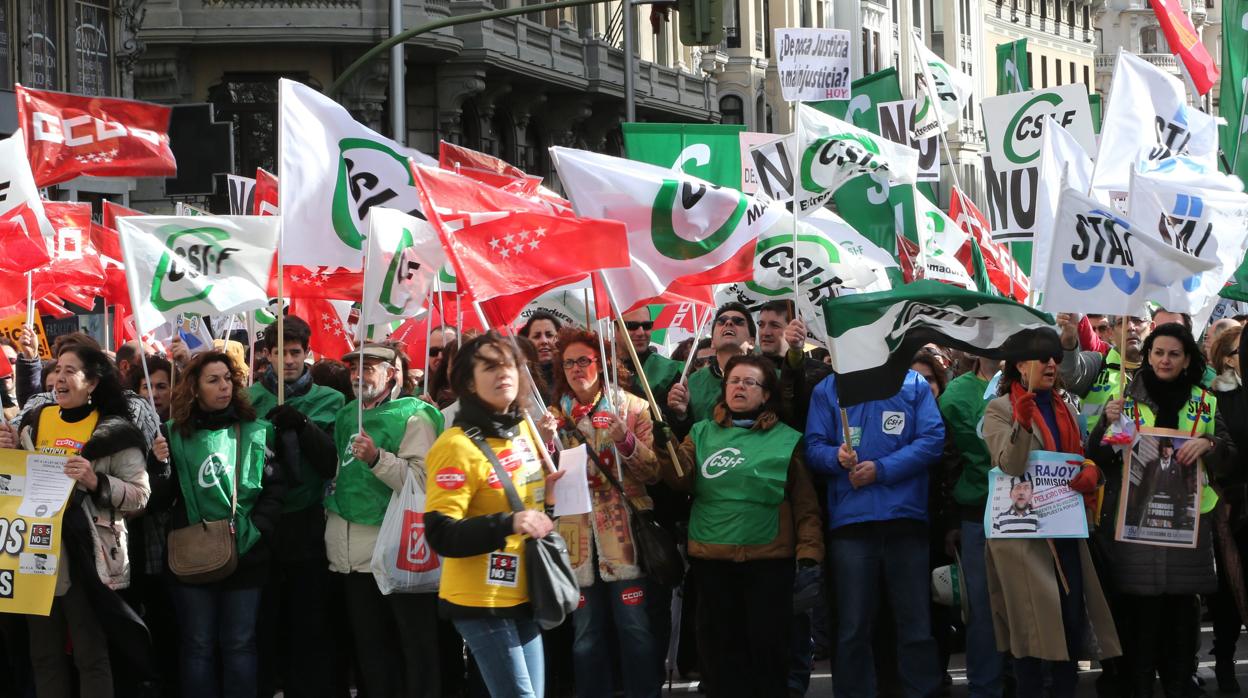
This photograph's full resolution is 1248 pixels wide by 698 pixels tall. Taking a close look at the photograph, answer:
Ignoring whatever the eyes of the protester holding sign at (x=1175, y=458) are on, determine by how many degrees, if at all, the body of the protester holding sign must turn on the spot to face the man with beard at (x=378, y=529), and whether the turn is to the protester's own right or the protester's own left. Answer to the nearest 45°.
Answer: approximately 90° to the protester's own right

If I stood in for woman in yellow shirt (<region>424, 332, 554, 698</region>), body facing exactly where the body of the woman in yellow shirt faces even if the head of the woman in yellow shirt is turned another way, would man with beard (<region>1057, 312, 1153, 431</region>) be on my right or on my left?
on my left

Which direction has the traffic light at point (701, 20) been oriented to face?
away from the camera

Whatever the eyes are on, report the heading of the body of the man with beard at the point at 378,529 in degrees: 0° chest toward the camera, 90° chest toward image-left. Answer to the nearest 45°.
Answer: approximately 45°

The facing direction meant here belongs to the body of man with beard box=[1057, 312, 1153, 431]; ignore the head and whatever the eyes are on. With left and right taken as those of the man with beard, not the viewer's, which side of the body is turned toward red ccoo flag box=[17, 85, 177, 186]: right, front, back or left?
right

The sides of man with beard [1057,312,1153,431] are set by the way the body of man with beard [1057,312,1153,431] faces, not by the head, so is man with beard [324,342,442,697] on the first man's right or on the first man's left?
on the first man's right

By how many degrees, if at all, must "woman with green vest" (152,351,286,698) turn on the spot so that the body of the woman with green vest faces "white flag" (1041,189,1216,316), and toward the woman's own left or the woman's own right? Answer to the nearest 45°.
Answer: approximately 90° to the woman's own left

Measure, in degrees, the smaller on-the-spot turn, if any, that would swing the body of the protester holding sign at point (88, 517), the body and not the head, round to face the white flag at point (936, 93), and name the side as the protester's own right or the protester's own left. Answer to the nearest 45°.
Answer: approximately 180°
